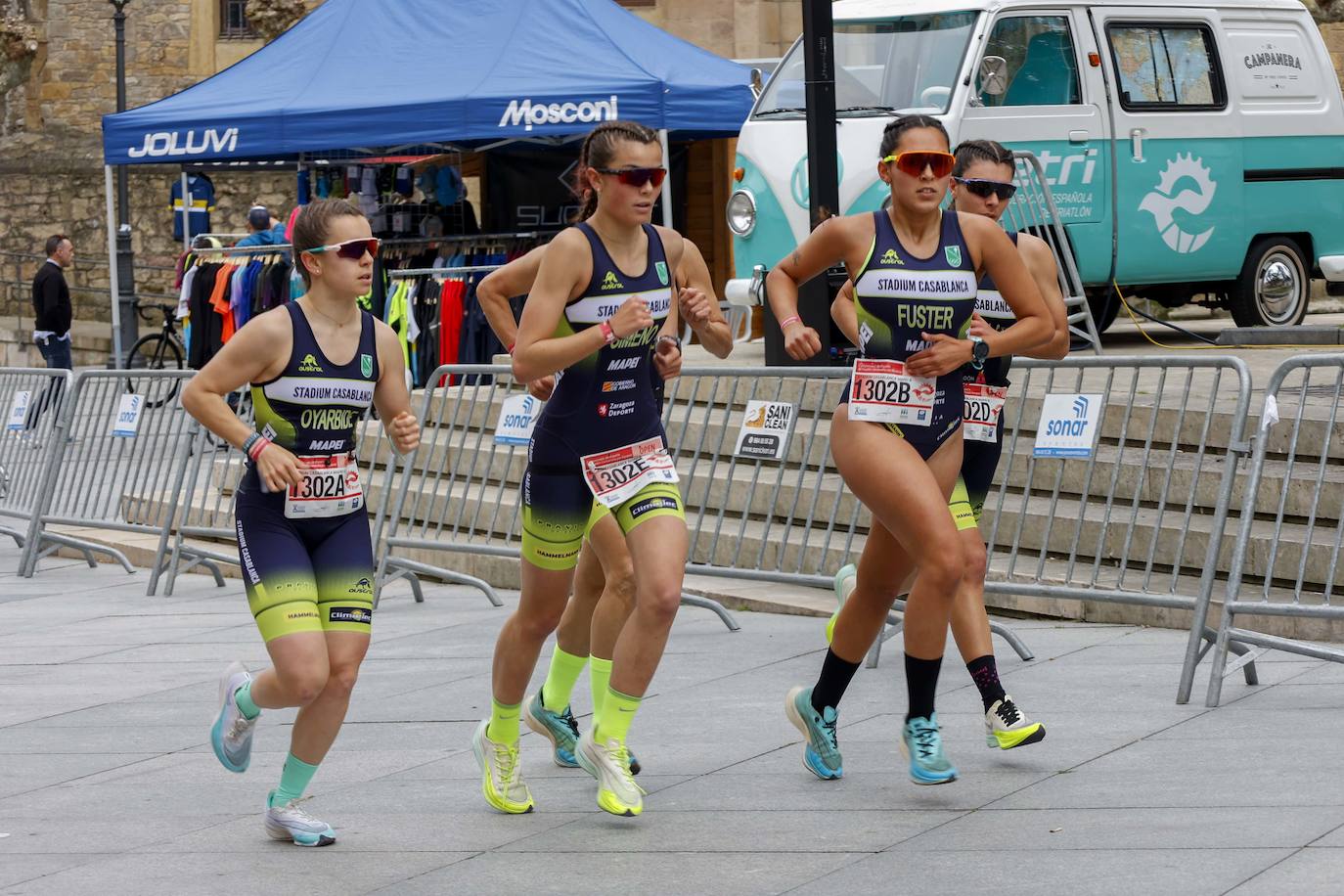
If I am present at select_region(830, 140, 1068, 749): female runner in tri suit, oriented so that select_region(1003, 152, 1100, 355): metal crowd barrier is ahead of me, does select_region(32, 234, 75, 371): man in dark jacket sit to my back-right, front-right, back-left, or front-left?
front-left

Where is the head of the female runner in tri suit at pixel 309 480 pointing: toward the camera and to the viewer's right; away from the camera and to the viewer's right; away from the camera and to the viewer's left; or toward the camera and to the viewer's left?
toward the camera and to the viewer's right

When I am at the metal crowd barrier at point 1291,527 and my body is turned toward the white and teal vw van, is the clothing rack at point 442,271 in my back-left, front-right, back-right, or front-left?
front-left

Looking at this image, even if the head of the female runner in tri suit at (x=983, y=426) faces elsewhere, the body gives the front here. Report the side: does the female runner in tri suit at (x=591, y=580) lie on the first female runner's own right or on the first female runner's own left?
on the first female runner's own right

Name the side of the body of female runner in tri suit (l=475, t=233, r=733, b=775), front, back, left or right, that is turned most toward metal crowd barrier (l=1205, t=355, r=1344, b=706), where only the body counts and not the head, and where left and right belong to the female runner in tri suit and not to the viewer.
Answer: left

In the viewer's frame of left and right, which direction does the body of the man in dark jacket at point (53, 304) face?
facing to the right of the viewer

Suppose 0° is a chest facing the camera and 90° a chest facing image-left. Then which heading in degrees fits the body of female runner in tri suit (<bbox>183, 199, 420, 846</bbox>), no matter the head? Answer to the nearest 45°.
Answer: approximately 315°

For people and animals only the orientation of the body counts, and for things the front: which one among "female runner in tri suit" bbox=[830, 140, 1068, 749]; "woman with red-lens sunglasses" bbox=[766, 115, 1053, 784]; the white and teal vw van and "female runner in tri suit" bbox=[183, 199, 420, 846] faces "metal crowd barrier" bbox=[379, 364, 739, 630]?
the white and teal vw van

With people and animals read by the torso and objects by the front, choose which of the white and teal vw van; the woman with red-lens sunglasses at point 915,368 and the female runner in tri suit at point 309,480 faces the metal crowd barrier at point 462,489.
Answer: the white and teal vw van

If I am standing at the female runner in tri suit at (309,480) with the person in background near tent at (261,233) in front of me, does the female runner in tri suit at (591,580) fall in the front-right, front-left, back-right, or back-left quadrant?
front-right

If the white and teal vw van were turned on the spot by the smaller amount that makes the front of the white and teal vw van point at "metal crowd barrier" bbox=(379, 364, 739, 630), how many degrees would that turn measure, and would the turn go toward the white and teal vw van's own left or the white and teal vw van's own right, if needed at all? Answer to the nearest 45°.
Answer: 0° — it already faces it

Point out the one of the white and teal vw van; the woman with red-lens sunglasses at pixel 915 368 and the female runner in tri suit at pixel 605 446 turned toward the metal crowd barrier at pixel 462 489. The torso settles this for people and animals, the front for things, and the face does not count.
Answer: the white and teal vw van

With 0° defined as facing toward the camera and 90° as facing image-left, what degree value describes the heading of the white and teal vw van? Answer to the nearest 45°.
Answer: approximately 45°

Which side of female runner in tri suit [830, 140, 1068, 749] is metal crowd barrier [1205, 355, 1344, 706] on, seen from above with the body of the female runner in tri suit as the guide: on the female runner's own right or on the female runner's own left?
on the female runner's own left

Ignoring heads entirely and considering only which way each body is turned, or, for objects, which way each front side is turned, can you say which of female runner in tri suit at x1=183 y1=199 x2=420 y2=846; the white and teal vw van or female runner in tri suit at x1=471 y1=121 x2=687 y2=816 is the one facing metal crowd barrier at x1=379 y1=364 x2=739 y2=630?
the white and teal vw van

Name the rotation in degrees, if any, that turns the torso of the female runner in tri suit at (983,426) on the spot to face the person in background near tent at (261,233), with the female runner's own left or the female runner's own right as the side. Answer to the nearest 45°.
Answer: approximately 180°

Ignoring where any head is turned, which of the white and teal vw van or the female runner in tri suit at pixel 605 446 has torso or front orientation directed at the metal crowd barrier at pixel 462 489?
the white and teal vw van

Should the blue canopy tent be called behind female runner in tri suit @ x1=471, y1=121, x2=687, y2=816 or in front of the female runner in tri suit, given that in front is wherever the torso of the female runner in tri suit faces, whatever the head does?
behind
